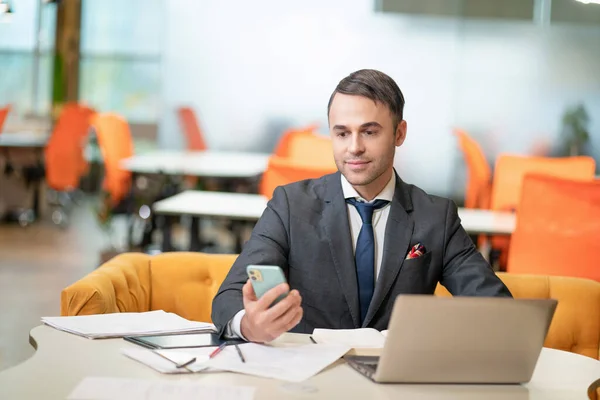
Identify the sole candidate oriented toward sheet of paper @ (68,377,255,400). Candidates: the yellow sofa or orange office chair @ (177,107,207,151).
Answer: the yellow sofa

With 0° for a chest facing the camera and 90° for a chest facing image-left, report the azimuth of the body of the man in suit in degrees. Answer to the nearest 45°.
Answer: approximately 0°

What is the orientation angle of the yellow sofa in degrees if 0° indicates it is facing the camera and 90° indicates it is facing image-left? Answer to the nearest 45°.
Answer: approximately 0°

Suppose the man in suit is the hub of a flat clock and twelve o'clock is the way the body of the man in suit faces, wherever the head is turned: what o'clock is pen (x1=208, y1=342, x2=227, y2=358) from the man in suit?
The pen is roughly at 1 o'clock from the man in suit.

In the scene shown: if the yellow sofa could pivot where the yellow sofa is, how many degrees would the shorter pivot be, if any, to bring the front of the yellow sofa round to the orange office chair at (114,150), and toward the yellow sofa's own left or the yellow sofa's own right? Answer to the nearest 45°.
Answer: approximately 180°

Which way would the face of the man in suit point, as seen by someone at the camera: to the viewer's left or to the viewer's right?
to the viewer's left

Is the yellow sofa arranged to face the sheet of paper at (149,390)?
yes

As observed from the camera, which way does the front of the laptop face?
facing away from the viewer and to the left of the viewer
